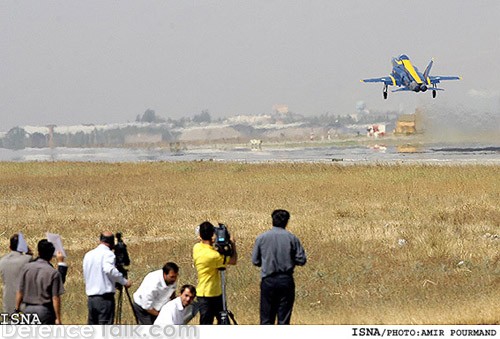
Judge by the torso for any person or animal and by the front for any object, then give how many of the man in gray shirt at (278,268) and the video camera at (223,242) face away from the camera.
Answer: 2

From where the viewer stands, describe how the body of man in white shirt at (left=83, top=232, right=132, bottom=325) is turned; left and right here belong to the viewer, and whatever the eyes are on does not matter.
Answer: facing away from the viewer and to the right of the viewer

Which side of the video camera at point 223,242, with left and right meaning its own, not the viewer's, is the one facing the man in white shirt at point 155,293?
left

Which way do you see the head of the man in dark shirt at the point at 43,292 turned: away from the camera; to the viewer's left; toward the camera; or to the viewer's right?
away from the camera

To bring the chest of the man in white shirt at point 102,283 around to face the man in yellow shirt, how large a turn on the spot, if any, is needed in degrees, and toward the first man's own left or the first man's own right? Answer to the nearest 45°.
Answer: approximately 45° to the first man's own right

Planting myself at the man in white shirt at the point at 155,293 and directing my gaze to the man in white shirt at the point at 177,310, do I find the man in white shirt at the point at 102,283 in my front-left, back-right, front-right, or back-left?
back-right

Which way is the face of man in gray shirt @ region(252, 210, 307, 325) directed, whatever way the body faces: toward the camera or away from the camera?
away from the camera

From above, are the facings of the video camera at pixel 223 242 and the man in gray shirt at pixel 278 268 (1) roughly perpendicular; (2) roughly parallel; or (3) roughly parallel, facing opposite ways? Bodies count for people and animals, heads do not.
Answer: roughly parallel

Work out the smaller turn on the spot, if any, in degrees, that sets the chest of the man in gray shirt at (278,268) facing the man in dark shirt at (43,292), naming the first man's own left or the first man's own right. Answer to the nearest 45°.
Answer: approximately 90° to the first man's own left

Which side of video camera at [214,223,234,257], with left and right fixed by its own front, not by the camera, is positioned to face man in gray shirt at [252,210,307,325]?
right

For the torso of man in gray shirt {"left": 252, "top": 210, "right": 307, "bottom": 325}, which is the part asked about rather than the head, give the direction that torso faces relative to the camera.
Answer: away from the camera

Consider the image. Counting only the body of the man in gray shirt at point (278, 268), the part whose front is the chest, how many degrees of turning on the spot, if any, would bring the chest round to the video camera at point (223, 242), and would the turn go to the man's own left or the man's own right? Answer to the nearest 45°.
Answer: approximately 90° to the man's own left

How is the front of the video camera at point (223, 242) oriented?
away from the camera
